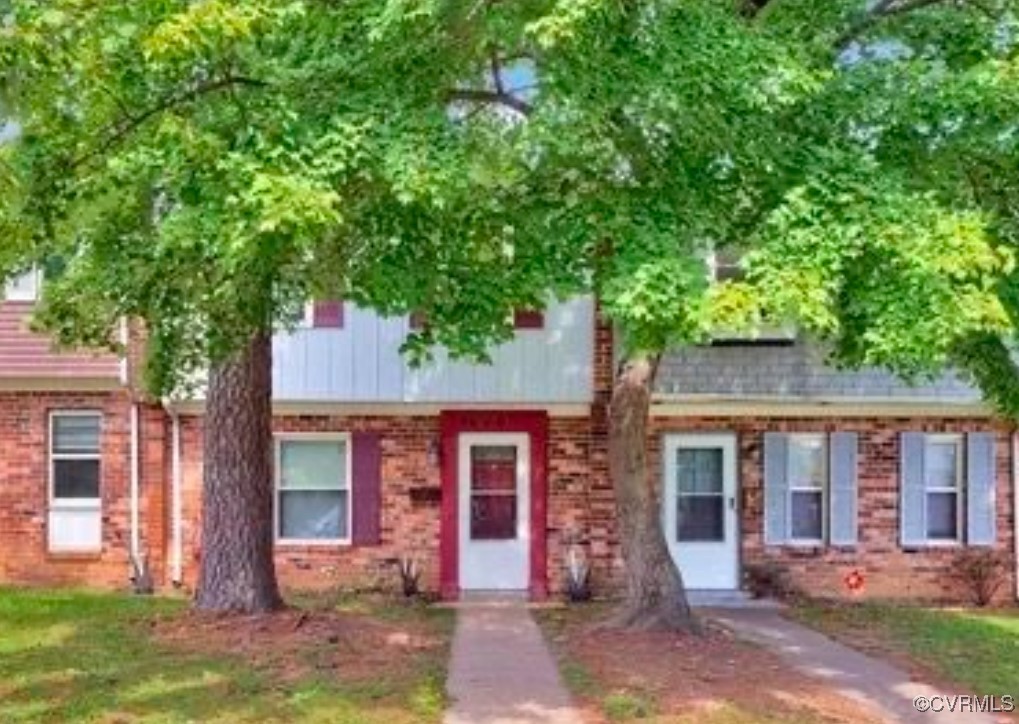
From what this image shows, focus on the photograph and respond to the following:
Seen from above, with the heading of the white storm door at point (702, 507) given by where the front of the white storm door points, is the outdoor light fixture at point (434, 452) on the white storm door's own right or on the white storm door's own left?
on the white storm door's own right

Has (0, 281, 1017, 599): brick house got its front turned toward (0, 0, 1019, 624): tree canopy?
yes

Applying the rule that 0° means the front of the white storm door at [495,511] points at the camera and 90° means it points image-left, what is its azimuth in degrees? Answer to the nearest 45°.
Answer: approximately 0°

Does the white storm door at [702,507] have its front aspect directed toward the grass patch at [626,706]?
yes

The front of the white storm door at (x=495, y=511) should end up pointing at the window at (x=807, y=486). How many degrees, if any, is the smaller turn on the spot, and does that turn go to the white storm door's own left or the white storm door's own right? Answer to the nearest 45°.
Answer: approximately 90° to the white storm door's own left

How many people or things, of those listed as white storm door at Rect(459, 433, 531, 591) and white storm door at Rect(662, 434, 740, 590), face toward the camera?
2

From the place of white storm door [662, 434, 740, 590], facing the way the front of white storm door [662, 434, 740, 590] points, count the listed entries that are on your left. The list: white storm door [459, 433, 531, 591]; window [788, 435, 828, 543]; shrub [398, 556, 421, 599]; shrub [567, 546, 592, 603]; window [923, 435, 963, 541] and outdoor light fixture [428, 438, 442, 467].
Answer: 2

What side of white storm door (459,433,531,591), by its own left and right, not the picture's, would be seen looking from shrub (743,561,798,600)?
left

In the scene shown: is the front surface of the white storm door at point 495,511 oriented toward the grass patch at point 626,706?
yes

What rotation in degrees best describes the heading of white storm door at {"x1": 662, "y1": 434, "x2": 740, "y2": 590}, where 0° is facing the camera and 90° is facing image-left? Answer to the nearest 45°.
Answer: approximately 0°

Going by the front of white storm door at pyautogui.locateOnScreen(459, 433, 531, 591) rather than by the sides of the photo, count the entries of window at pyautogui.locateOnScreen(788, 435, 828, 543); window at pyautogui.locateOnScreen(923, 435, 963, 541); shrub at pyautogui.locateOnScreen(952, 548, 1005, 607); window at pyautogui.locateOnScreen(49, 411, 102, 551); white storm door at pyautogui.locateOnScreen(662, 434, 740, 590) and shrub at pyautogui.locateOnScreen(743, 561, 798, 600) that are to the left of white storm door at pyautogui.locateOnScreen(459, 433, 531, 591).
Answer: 5
